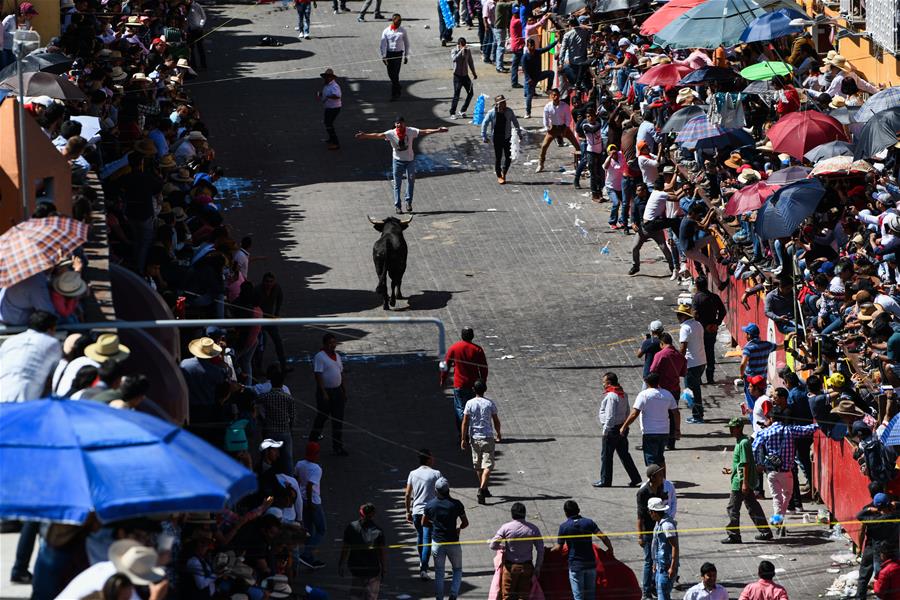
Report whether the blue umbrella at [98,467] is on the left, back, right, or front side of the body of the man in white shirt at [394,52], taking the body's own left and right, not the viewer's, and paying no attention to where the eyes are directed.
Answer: front

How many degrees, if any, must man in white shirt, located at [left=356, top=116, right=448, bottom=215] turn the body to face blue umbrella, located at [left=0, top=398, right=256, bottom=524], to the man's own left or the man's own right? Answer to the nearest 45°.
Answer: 0° — they already face it

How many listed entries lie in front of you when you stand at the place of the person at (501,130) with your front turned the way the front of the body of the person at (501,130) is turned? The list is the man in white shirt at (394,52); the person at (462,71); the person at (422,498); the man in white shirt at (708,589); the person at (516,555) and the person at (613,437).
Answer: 4

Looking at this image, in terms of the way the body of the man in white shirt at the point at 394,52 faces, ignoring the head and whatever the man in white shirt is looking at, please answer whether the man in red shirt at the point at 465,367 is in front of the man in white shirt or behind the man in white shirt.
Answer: in front

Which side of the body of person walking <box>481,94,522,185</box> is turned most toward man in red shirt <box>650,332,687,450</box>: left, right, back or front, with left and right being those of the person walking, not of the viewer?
front

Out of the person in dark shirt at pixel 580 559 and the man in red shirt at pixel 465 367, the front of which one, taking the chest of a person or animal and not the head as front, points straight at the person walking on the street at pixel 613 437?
the person in dark shirt at pixel 580 559

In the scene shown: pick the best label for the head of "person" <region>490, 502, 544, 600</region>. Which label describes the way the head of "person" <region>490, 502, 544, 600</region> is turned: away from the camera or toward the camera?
away from the camera

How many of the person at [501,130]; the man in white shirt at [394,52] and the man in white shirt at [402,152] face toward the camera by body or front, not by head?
3
